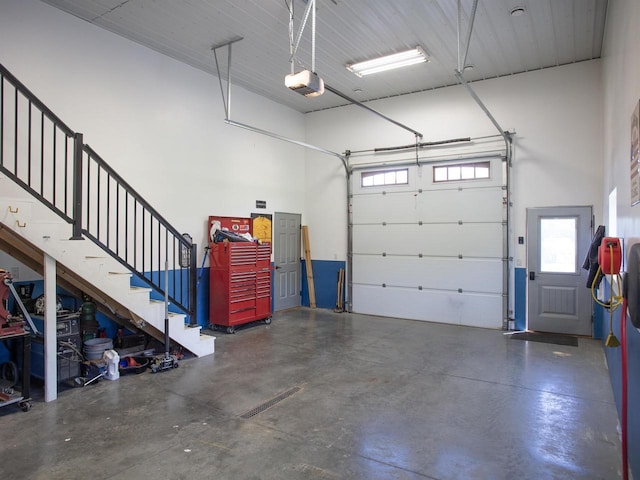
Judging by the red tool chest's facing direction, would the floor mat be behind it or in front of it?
in front

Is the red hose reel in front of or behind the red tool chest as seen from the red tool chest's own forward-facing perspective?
in front

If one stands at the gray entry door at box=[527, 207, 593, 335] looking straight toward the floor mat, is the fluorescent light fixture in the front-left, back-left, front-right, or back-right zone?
front-right

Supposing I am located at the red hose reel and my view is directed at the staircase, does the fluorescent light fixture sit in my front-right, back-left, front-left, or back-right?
front-right

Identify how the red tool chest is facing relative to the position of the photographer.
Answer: facing the viewer and to the right of the viewer

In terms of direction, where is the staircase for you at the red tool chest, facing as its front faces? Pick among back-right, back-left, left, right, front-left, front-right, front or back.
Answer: right

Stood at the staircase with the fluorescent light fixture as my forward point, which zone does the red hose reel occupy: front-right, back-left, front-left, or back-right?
front-right

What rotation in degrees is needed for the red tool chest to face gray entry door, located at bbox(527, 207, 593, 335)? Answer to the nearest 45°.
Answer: approximately 45° to its left
